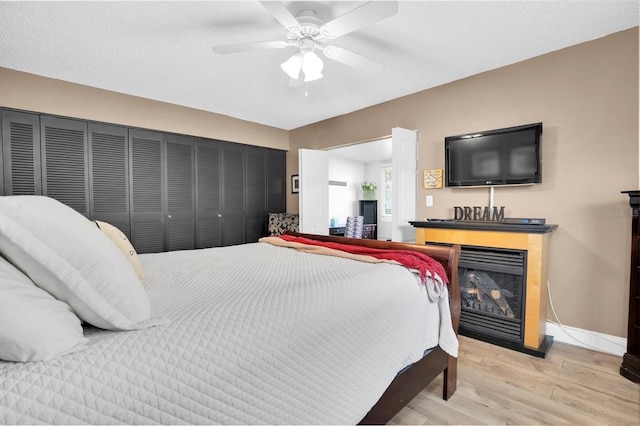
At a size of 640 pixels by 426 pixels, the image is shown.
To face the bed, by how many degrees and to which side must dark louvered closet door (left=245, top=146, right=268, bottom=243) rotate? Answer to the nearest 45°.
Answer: approximately 45° to its right

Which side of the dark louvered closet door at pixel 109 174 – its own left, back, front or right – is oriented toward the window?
left

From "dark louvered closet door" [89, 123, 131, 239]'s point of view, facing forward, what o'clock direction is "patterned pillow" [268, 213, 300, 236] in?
The patterned pillow is roughly at 9 o'clock from the dark louvered closet door.

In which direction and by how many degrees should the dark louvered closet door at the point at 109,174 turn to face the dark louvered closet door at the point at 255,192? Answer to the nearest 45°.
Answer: approximately 90° to its left

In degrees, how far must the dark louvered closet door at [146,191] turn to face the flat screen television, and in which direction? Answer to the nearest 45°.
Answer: approximately 45° to its left

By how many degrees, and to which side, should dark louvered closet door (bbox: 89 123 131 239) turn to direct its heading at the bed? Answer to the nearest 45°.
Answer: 0° — it already faces it

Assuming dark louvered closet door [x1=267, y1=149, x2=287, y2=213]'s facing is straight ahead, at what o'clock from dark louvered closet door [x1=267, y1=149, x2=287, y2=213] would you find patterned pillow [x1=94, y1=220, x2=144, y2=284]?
The patterned pillow is roughly at 2 o'clock from the dark louvered closet door.

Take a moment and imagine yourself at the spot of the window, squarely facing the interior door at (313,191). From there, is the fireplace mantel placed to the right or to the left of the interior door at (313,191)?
left

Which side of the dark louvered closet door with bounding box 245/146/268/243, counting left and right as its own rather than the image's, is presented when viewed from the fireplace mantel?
front

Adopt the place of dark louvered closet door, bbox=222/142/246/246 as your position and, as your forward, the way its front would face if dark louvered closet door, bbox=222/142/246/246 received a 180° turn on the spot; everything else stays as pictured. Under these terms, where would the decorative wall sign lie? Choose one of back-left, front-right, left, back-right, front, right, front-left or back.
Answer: back

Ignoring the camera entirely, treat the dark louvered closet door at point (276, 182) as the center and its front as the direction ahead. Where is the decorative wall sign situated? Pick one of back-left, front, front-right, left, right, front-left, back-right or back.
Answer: front

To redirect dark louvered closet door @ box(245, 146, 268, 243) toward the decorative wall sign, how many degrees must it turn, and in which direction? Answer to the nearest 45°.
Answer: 0° — it already faces it

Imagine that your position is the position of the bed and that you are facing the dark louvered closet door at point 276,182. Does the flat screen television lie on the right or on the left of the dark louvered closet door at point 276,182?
right

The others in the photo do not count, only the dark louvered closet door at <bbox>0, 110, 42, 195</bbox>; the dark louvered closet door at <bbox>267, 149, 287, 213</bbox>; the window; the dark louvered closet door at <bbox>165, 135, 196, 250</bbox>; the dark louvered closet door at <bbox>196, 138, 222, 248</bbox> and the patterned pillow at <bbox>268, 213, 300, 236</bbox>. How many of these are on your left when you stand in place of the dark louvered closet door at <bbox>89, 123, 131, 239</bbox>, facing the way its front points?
5

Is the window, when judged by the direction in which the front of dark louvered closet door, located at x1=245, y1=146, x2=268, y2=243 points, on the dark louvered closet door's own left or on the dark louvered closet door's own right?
on the dark louvered closet door's own left

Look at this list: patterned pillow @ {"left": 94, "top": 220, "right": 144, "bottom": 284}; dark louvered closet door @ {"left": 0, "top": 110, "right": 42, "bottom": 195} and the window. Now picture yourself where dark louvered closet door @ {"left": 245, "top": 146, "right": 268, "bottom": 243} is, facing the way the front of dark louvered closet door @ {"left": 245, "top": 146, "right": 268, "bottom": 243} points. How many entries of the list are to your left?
1
